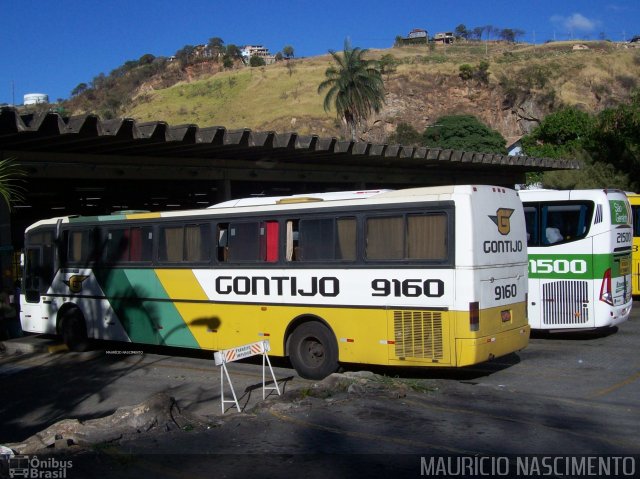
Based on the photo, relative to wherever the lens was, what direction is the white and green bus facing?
facing away from the viewer and to the left of the viewer

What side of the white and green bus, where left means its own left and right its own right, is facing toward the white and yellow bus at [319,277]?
left

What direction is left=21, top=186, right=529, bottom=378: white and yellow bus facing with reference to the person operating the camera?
facing away from the viewer and to the left of the viewer

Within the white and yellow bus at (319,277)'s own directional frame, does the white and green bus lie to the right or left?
on its right
